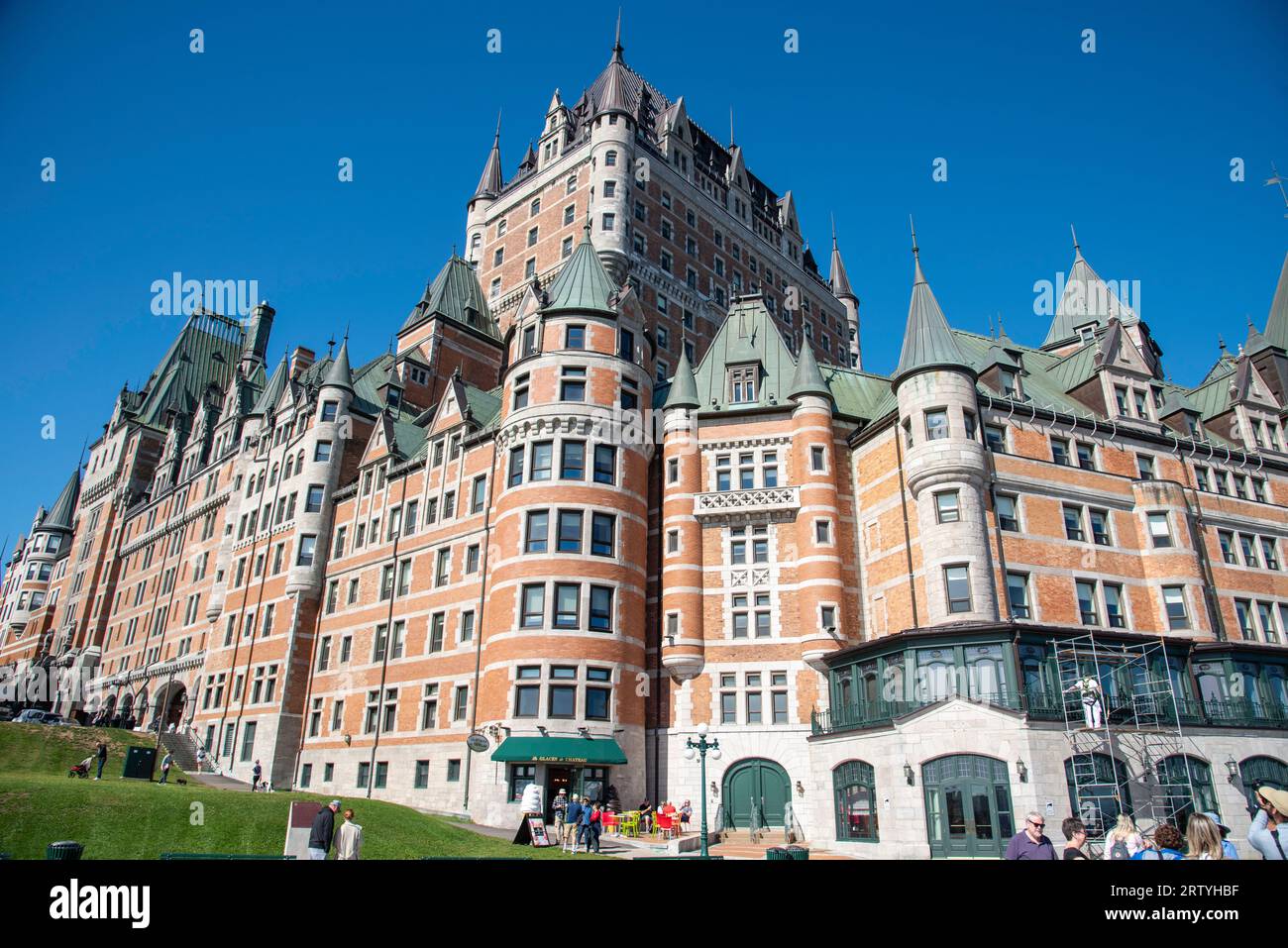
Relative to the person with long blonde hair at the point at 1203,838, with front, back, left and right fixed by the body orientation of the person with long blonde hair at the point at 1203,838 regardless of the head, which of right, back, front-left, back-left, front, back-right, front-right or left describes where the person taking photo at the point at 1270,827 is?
front-right

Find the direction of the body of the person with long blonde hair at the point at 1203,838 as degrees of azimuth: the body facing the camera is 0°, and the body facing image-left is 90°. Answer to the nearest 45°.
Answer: approximately 180°

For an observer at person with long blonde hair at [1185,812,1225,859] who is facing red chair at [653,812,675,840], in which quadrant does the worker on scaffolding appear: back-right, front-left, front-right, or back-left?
front-right

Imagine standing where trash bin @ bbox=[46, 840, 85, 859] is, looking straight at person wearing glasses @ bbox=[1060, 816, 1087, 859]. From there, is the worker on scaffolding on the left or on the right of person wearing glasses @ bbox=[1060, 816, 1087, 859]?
left

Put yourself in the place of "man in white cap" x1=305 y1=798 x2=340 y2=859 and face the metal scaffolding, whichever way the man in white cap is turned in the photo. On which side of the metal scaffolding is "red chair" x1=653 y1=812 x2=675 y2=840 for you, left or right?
left

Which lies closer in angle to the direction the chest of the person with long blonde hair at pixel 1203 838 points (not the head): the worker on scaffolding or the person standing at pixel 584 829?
the worker on scaffolding

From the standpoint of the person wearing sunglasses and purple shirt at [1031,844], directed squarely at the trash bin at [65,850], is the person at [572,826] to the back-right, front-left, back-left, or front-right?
front-right

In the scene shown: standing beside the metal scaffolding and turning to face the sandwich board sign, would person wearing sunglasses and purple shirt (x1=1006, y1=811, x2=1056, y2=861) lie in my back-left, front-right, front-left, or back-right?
front-left

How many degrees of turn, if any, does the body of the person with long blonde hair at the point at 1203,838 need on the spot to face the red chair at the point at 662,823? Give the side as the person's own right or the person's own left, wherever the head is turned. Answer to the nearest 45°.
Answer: approximately 45° to the person's own left

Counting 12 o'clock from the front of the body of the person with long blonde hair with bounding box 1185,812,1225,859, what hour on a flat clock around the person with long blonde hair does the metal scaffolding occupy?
The metal scaffolding is roughly at 12 o'clock from the person with long blonde hair.

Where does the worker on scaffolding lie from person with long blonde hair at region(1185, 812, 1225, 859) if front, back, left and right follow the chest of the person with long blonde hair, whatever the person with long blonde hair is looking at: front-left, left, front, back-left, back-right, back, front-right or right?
front

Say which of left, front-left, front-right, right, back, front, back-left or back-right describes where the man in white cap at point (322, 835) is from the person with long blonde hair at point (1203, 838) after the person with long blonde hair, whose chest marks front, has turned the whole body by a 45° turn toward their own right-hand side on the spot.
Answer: back-left
